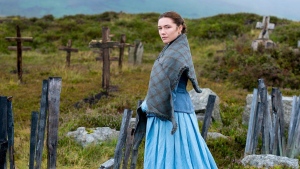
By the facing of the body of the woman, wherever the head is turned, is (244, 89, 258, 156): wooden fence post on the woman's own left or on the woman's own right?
on the woman's own right

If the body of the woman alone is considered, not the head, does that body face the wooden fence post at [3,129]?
yes

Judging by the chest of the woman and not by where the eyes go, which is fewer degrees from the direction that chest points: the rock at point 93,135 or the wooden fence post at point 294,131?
the rock

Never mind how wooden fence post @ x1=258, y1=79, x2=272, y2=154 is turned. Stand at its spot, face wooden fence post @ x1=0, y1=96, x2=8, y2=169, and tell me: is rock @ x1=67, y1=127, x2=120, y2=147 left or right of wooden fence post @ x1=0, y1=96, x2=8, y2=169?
right

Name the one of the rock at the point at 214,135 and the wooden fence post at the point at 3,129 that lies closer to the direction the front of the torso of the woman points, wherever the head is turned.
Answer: the wooden fence post

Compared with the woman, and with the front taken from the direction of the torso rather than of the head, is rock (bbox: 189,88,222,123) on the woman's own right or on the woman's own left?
on the woman's own right

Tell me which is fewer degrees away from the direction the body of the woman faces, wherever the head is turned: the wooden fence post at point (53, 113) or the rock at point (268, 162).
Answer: the wooden fence post

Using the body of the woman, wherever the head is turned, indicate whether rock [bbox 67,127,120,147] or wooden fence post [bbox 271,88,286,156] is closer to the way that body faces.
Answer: the rock

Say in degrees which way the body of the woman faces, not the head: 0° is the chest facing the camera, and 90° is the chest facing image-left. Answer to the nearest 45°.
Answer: approximately 90°

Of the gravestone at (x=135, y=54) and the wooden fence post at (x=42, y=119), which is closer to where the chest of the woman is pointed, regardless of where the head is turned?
the wooden fence post

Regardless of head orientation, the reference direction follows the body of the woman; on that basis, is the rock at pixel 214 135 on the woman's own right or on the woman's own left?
on the woman's own right
